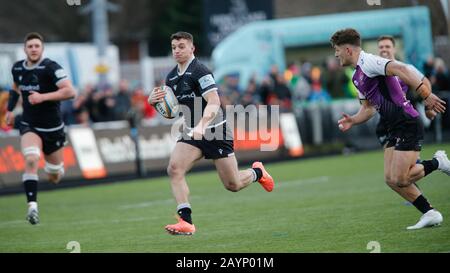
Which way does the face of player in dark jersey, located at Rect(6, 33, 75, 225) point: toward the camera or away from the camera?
toward the camera

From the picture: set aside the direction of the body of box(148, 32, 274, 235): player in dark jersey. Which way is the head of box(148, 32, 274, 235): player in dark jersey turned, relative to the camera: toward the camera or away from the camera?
toward the camera

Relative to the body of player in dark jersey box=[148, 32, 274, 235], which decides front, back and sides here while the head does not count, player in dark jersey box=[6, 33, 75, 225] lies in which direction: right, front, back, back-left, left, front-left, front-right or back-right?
right
